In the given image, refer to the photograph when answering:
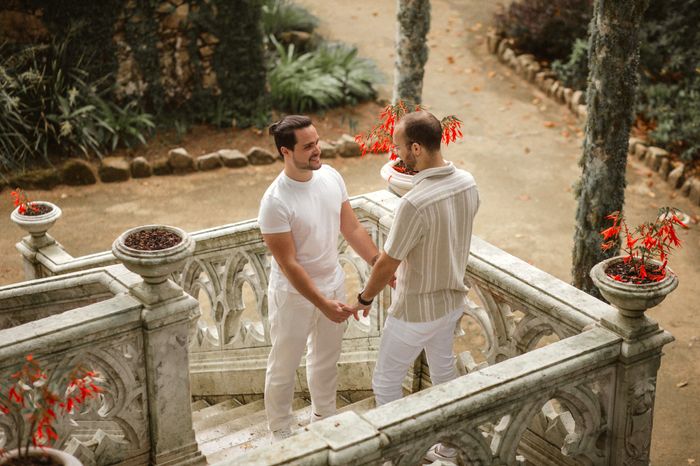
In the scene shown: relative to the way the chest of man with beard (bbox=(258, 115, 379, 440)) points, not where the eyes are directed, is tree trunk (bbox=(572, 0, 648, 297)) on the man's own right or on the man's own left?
on the man's own left

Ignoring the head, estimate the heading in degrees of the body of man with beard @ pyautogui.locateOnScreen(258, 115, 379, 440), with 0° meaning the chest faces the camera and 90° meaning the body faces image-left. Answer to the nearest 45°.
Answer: approximately 315°

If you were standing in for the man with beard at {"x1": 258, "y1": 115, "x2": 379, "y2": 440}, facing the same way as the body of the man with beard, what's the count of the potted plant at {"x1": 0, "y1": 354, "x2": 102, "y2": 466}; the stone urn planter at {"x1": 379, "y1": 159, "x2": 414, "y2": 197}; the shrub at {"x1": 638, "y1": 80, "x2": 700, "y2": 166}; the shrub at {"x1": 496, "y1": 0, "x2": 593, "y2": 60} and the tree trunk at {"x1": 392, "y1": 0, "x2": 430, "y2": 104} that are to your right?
1

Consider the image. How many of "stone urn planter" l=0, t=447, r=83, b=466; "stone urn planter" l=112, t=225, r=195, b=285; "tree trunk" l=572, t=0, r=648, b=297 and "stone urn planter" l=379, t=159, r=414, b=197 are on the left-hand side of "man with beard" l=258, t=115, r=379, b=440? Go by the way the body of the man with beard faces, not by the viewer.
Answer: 2

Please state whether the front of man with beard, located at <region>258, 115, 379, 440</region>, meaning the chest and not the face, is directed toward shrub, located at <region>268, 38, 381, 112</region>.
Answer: no

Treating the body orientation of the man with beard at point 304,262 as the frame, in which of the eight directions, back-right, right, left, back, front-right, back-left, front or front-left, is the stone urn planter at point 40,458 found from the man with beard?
right

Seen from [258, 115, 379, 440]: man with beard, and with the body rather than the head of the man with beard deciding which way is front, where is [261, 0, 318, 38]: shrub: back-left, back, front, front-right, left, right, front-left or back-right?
back-left

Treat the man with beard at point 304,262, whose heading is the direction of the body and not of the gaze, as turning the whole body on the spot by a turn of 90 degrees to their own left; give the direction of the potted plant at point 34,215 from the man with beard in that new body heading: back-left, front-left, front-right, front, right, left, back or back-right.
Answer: left

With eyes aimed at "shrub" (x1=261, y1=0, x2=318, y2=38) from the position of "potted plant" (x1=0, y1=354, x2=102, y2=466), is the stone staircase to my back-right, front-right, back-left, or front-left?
front-right

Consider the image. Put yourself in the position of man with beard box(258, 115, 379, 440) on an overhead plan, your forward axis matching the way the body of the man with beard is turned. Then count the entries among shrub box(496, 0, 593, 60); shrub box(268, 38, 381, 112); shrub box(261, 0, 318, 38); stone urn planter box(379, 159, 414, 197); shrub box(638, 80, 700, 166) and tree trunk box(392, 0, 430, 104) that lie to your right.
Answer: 0

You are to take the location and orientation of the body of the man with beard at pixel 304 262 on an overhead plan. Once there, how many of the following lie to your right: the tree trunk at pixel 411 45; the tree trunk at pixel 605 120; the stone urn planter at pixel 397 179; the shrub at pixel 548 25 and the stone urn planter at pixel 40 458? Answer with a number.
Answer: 1

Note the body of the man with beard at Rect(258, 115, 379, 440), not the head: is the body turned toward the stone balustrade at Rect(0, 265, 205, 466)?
no

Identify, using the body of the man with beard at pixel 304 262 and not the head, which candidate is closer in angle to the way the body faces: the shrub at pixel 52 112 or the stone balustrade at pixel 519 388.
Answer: the stone balustrade

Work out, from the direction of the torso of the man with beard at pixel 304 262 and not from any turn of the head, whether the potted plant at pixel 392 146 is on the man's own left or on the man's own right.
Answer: on the man's own left

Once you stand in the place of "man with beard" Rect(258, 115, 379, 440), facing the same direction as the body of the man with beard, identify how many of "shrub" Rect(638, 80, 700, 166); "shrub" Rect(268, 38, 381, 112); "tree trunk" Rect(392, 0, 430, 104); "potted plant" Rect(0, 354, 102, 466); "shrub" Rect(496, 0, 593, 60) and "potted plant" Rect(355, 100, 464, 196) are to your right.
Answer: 1

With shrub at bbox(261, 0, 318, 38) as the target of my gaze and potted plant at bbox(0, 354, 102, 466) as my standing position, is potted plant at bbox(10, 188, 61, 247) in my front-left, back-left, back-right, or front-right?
front-left

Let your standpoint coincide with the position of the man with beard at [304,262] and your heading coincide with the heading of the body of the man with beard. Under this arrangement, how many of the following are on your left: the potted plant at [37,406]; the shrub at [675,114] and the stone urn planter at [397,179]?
2

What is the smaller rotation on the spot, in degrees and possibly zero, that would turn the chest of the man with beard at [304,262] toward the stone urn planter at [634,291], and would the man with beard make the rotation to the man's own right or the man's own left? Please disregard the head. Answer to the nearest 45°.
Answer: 0° — they already face it

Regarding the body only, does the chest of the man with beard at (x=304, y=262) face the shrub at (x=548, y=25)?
no

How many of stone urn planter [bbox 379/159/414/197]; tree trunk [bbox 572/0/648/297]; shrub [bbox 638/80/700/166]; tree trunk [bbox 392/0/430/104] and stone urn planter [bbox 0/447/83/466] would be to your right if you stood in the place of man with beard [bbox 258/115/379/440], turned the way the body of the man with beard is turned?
1

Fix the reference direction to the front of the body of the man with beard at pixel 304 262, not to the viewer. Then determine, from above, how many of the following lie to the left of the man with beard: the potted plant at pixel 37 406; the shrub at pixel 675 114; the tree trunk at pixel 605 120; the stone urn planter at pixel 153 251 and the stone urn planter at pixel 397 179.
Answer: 3
